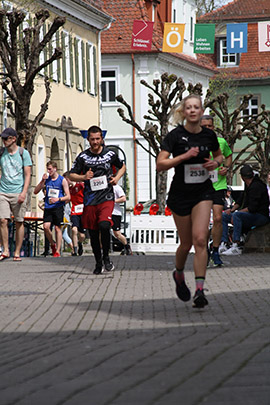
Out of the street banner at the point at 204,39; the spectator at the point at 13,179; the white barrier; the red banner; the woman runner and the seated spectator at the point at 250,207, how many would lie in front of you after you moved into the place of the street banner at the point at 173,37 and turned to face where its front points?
4

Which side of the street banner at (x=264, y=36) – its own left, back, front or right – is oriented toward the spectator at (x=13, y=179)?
front

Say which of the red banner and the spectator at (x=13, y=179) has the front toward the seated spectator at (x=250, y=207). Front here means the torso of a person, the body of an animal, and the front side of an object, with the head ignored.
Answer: the red banner

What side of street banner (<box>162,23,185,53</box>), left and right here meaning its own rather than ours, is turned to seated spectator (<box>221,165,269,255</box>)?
front

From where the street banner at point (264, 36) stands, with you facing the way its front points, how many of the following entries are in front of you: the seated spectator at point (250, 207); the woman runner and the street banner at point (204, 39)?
2

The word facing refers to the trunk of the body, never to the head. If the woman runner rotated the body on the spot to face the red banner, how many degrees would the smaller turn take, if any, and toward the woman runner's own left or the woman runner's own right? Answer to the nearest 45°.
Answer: approximately 180°

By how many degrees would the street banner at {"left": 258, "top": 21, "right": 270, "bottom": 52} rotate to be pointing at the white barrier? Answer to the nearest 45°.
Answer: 0° — it already faces it

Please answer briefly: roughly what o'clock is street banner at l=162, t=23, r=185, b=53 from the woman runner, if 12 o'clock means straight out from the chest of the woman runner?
The street banner is roughly at 6 o'clock from the woman runner.

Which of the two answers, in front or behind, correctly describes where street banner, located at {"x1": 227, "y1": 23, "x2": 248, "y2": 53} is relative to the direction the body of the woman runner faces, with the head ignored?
behind

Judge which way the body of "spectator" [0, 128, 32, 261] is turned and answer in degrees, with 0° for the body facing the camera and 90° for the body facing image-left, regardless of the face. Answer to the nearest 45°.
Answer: approximately 45°

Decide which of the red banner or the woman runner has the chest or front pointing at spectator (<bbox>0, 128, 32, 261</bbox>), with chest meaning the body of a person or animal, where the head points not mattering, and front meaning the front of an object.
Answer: the red banner

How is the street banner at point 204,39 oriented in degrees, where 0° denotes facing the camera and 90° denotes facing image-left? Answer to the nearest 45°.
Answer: approximately 0°
